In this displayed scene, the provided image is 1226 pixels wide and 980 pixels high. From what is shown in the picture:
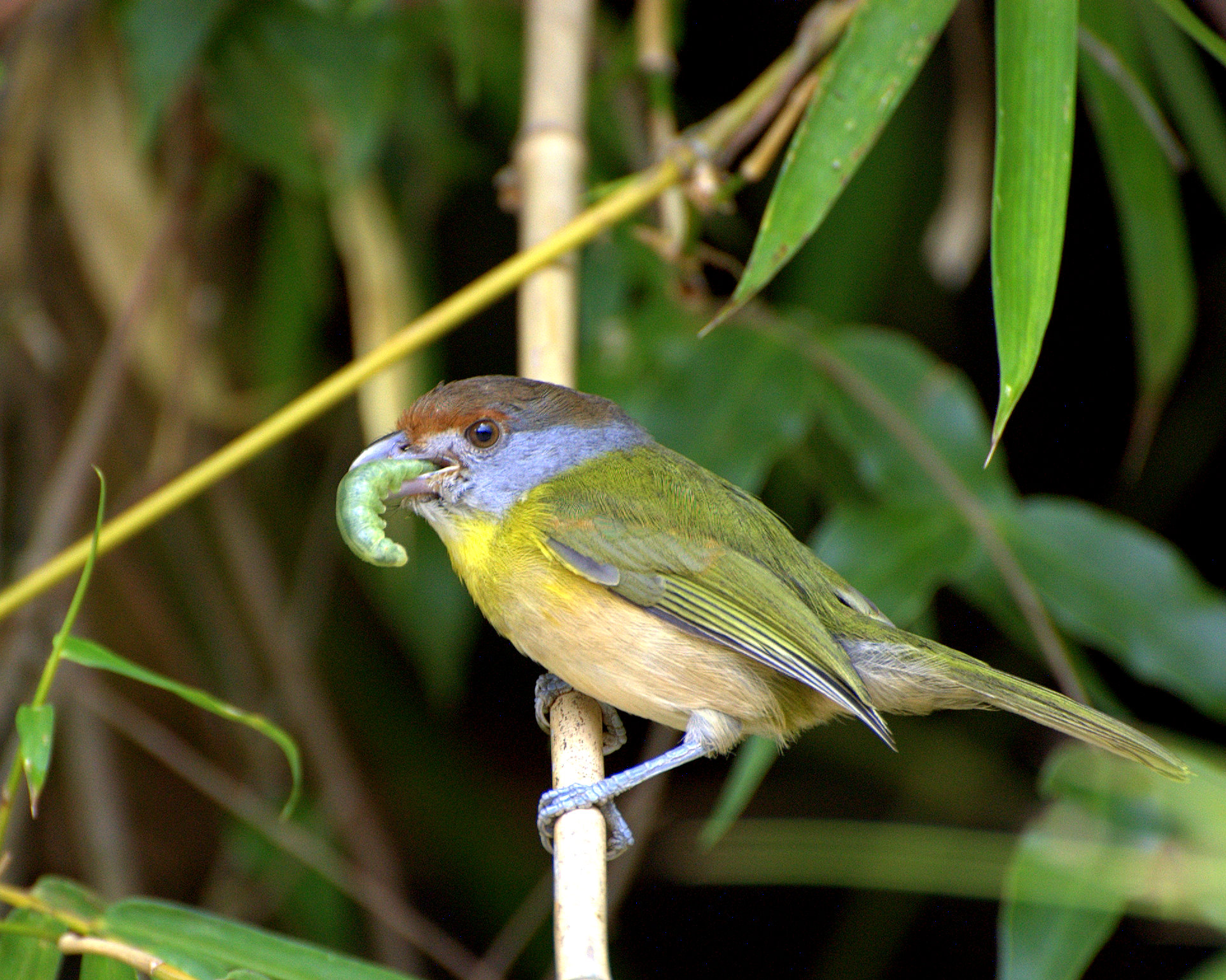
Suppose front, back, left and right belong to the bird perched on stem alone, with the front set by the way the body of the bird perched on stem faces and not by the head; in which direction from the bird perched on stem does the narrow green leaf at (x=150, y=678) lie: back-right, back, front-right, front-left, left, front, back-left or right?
front-left

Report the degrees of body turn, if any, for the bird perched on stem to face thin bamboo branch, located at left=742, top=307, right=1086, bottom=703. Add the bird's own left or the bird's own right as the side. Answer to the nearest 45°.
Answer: approximately 135° to the bird's own right

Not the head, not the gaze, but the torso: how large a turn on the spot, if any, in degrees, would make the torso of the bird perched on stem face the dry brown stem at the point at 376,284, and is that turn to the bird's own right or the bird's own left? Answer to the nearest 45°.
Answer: approximately 45° to the bird's own right

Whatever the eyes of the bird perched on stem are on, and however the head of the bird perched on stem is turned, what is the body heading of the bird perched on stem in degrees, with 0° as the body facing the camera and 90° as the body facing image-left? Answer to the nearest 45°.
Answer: approximately 90°

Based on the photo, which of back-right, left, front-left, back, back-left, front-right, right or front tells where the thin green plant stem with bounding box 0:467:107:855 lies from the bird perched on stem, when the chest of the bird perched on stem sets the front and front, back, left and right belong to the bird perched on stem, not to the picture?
front-left
